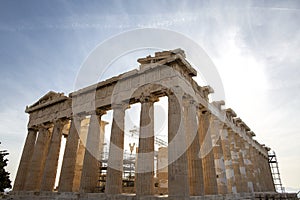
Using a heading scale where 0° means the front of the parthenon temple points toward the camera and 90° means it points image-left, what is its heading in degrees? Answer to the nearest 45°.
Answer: approximately 45°
